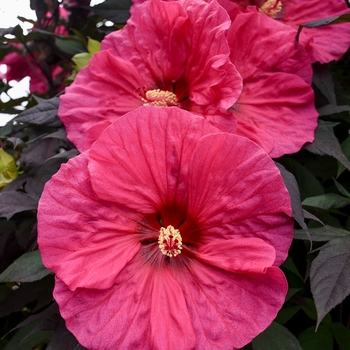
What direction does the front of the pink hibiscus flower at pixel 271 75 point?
toward the camera

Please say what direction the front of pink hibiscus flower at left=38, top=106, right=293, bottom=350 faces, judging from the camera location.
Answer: facing the viewer

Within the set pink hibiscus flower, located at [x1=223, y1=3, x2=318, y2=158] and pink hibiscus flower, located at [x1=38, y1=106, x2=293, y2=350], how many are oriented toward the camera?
2

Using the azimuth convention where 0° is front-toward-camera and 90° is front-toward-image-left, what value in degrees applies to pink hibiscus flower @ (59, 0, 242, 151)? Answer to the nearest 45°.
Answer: approximately 45°
